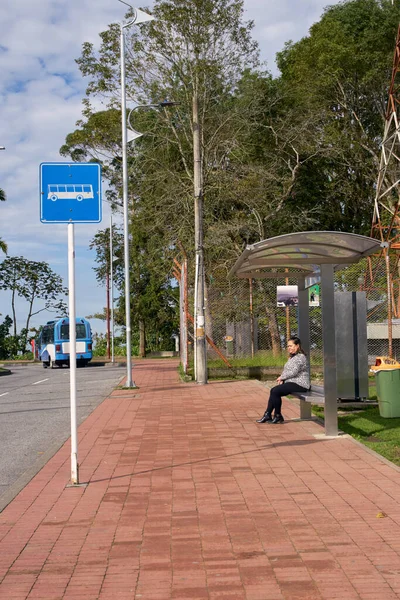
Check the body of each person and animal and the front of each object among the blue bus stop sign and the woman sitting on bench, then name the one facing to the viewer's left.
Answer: the woman sitting on bench

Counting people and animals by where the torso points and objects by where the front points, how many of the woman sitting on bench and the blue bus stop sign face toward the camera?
1

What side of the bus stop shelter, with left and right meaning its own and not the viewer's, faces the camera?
left

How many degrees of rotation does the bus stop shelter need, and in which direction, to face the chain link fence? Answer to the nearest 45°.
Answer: approximately 90° to its right

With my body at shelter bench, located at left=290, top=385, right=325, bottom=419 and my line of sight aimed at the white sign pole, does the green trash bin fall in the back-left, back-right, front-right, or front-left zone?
back-left

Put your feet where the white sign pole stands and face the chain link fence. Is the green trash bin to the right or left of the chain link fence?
right

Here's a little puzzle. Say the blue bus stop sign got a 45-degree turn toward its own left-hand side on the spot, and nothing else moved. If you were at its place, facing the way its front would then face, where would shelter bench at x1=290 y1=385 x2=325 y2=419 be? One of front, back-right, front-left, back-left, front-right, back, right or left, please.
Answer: left

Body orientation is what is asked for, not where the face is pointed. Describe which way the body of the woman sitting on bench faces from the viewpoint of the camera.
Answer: to the viewer's left

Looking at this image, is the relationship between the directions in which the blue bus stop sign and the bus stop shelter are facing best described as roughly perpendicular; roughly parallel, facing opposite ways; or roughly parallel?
roughly perpendicular

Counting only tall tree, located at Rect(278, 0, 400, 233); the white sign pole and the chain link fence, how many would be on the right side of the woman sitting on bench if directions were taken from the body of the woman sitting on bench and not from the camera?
2
